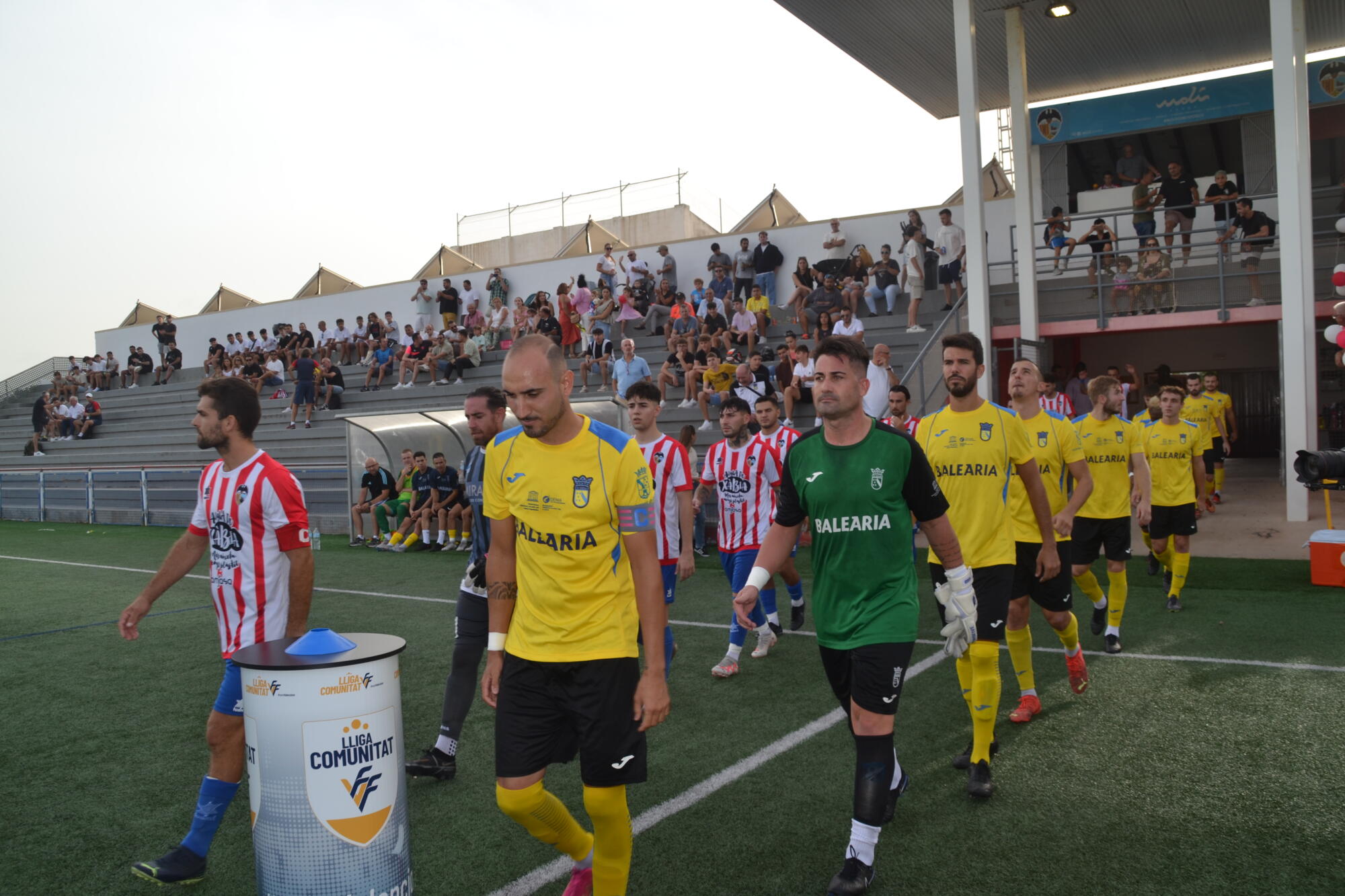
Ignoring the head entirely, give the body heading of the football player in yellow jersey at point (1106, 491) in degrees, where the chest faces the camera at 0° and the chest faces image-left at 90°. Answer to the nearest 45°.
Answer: approximately 0°

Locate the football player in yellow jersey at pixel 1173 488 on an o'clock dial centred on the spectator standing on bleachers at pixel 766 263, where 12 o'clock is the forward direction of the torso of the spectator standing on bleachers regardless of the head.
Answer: The football player in yellow jersey is roughly at 12 o'clock from the spectator standing on bleachers.

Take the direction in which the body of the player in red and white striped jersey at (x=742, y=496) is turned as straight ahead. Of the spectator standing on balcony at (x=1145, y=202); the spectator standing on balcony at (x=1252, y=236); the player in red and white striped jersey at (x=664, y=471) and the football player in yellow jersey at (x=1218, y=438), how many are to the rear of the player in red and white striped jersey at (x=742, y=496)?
3

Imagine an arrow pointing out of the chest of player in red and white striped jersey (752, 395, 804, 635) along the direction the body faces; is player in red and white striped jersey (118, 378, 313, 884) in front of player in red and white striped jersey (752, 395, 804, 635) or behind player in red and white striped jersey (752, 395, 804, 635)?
in front

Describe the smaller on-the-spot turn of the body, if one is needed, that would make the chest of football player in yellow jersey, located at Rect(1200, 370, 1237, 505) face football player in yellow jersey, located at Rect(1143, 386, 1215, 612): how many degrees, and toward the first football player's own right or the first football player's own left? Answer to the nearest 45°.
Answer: approximately 45° to the first football player's own left

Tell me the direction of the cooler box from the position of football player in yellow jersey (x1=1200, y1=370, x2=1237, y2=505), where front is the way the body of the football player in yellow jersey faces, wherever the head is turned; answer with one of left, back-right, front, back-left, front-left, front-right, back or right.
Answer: front-left

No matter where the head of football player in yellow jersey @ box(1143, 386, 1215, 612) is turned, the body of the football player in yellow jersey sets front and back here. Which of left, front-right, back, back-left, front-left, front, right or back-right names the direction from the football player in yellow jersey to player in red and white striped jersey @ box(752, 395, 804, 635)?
front-right

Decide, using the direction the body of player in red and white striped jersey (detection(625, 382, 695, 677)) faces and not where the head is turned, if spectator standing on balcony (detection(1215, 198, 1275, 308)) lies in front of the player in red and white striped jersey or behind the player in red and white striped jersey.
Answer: behind

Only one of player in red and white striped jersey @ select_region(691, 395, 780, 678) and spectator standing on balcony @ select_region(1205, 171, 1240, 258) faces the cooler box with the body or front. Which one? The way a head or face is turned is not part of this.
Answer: the spectator standing on balcony
